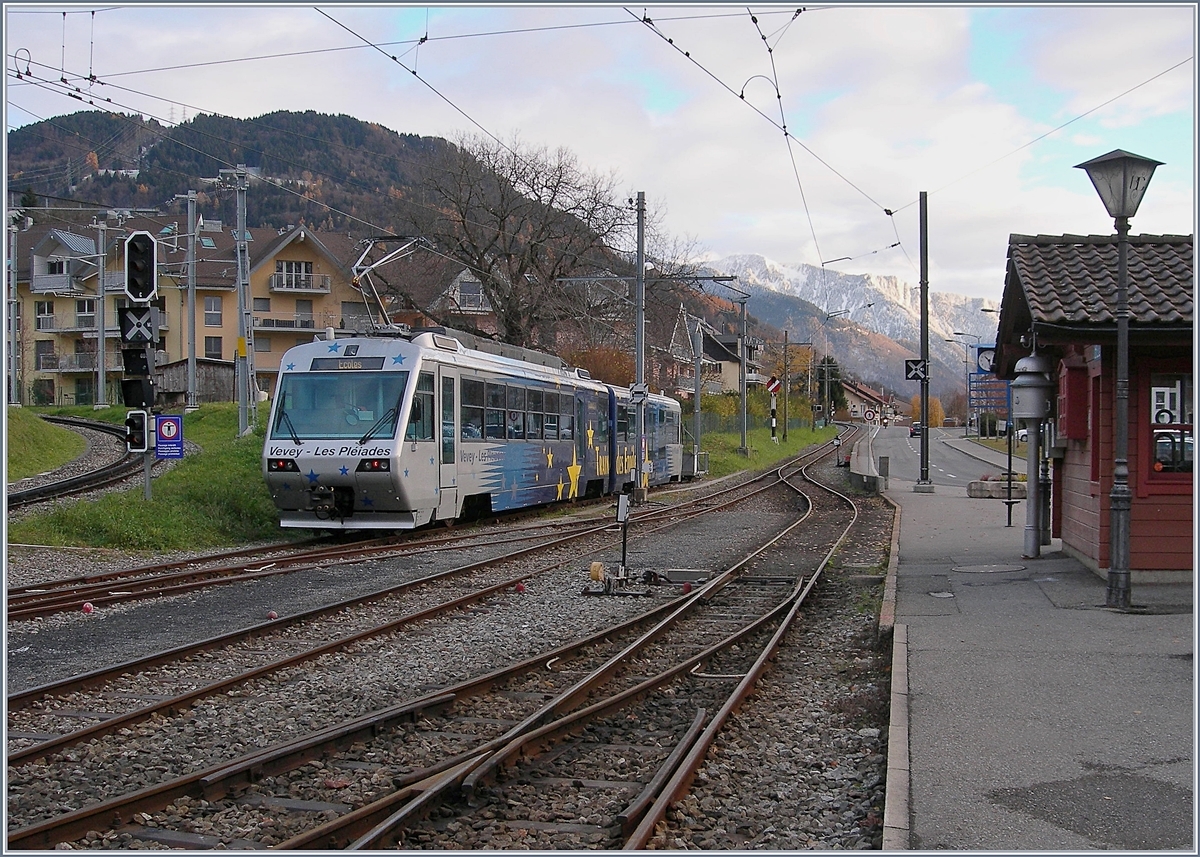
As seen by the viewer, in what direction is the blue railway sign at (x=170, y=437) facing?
toward the camera

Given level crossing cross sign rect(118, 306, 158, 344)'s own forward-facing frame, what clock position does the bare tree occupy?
The bare tree is roughly at 7 o'clock from the level crossing cross sign.

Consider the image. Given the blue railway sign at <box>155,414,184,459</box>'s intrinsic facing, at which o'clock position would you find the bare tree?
The bare tree is roughly at 7 o'clock from the blue railway sign.

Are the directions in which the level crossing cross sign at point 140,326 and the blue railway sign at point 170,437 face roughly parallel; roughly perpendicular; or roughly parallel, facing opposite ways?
roughly parallel

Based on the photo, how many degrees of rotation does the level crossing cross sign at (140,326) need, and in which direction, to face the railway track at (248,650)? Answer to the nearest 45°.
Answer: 0° — it already faces it

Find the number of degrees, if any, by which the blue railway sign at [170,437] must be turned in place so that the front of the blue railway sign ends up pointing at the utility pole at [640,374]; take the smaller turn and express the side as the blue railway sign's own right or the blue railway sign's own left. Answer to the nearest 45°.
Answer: approximately 135° to the blue railway sign's own left

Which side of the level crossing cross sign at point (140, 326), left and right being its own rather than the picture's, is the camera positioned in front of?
front

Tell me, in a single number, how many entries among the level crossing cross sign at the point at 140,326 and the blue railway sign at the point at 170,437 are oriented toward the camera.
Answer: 2

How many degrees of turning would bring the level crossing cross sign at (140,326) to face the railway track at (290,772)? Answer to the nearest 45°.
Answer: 0° — it already faces it

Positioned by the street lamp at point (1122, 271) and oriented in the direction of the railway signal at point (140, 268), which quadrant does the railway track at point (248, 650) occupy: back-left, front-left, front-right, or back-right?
front-left
